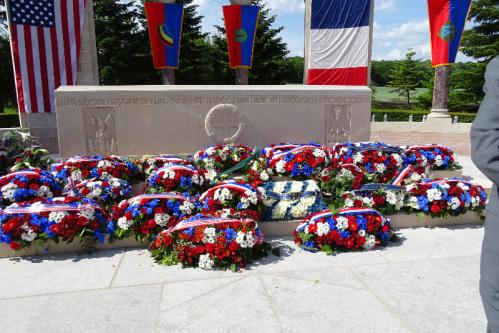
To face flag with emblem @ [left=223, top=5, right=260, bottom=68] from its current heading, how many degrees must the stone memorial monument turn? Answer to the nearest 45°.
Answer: approximately 180°

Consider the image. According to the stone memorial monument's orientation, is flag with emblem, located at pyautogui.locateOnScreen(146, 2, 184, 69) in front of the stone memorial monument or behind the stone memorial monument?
behind

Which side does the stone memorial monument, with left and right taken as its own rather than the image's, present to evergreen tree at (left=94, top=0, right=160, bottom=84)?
back

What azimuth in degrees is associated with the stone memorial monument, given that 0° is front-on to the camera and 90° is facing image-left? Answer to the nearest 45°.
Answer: approximately 0°

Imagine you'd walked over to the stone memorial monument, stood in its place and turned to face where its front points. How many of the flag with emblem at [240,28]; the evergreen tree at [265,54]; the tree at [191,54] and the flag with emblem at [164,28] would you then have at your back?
4

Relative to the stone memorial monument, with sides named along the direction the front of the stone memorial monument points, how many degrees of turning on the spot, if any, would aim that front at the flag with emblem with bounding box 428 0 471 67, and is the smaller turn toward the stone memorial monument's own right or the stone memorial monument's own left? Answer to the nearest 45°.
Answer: approximately 135° to the stone memorial monument's own left

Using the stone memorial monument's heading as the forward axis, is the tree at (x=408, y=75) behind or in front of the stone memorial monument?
behind

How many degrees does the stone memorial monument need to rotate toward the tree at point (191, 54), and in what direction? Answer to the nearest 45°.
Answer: approximately 180°

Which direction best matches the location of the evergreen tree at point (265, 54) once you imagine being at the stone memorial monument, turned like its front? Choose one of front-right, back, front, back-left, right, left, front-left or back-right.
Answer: back
